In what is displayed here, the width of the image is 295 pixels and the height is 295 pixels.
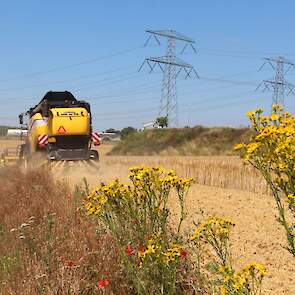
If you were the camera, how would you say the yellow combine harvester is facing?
facing away from the viewer and to the left of the viewer

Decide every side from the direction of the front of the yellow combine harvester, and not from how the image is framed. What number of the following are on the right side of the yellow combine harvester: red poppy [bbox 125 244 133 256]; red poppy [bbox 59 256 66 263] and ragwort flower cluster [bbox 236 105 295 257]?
0

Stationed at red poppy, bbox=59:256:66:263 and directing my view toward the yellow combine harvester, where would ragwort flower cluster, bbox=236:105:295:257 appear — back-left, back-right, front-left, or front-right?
back-right

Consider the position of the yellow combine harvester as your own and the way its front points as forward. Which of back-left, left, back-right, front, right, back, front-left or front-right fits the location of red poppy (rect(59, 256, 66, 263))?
back-left

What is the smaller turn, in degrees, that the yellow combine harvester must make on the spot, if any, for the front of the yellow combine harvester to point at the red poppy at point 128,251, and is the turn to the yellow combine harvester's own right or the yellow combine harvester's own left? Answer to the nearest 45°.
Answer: approximately 135° to the yellow combine harvester's own left

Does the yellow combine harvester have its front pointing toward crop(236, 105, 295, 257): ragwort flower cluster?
no
